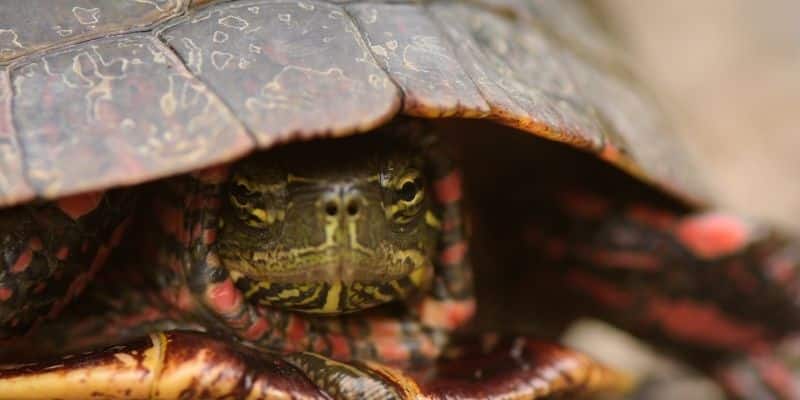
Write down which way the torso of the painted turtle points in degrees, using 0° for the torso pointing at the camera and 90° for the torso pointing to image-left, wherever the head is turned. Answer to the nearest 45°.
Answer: approximately 0°
